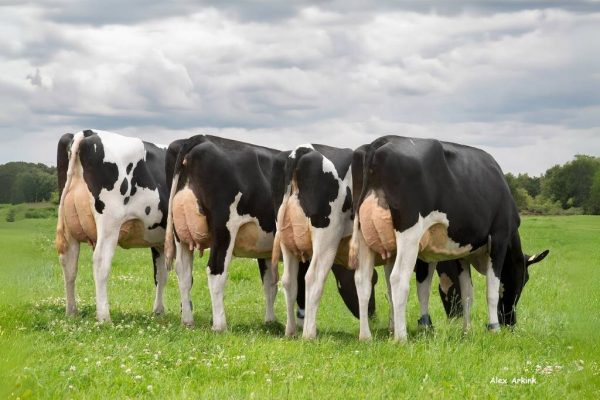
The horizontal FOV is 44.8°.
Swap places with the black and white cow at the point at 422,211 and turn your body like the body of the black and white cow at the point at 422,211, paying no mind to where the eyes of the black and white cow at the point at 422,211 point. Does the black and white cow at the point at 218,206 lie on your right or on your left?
on your left

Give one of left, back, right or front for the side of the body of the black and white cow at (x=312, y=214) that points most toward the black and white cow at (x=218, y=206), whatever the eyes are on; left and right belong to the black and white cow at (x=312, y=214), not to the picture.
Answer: left

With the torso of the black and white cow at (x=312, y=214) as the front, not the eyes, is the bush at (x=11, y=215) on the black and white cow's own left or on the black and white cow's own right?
on the black and white cow's own left

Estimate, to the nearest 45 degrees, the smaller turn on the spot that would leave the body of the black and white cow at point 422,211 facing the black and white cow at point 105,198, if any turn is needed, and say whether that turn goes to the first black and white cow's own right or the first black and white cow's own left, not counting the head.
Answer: approximately 135° to the first black and white cow's own left

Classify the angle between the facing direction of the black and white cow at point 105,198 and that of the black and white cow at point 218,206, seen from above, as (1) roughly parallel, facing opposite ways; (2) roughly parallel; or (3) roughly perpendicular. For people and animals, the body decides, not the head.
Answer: roughly parallel

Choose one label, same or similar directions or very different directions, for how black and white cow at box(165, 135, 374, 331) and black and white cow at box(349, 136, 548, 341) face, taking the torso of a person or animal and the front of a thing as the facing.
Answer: same or similar directions

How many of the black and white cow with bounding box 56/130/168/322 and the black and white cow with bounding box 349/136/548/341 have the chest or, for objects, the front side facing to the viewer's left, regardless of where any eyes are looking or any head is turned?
0

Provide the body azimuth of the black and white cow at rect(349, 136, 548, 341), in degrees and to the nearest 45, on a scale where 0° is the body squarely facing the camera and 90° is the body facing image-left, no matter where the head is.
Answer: approximately 225°

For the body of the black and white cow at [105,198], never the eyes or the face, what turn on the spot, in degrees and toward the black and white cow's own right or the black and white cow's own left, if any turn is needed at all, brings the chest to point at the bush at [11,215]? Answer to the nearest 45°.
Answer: approximately 45° to the black and white cow's own left

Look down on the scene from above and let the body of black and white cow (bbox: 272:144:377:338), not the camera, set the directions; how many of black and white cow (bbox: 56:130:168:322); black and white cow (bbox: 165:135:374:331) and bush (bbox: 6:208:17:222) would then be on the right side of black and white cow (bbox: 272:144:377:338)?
0

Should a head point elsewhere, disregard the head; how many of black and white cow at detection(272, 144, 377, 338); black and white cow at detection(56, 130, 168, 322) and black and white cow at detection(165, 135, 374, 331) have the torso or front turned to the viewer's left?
0

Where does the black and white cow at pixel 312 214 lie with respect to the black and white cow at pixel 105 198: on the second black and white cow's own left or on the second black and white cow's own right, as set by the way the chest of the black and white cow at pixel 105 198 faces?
on the second black and white cow's own right

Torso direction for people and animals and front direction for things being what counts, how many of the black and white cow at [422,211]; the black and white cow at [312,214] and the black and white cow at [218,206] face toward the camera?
0

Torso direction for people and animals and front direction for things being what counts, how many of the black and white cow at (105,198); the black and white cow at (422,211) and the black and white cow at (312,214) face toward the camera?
0

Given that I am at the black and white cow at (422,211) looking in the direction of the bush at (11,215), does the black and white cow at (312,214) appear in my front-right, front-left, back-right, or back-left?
front-left

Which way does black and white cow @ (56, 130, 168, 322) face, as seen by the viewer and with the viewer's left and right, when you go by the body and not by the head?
facing away from the viewer and to the right of the viewer
